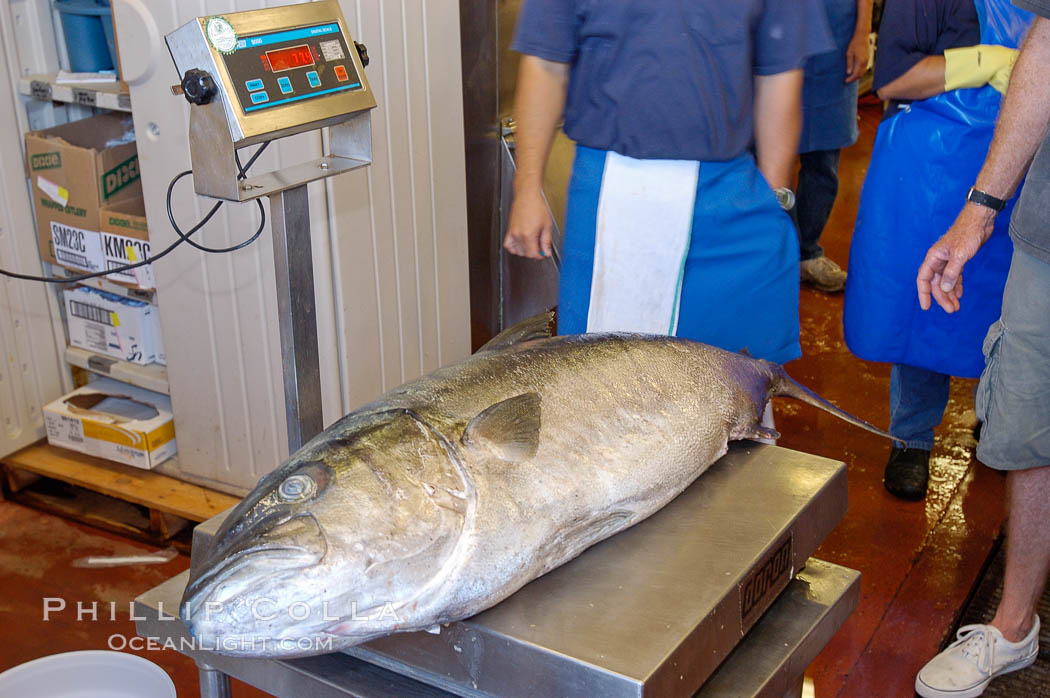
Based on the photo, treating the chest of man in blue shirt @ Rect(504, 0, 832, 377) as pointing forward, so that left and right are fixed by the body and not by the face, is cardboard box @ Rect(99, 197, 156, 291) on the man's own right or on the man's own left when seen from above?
on the man's own right

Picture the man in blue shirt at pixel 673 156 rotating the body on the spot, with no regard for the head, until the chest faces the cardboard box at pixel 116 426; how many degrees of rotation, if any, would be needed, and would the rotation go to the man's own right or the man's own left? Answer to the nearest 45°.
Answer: approximately 90° to the man's own right

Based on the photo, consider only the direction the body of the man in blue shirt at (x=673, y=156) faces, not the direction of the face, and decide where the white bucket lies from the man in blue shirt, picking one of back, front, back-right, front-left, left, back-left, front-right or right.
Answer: front-right

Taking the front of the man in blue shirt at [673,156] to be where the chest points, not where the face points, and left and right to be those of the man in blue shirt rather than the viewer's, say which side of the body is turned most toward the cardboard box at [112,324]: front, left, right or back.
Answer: right

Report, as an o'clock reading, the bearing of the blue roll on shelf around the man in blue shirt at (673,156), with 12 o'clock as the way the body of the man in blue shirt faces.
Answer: The blue roll on shelf is roughly at 4 o'clock from the man in blue shirt.

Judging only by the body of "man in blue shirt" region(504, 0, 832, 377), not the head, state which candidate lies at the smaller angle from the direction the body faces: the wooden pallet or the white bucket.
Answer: the white bucket

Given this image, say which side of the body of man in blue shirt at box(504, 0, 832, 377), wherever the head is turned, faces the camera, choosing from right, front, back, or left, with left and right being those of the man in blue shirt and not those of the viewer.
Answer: front

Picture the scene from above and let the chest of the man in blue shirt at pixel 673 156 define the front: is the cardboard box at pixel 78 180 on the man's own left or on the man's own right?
on the man's own right
